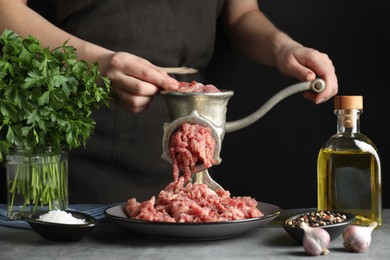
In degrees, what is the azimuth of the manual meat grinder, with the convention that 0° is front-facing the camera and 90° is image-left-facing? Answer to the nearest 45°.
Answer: approximately 0°

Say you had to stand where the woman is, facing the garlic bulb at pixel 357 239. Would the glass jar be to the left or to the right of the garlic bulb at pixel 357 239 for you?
right
